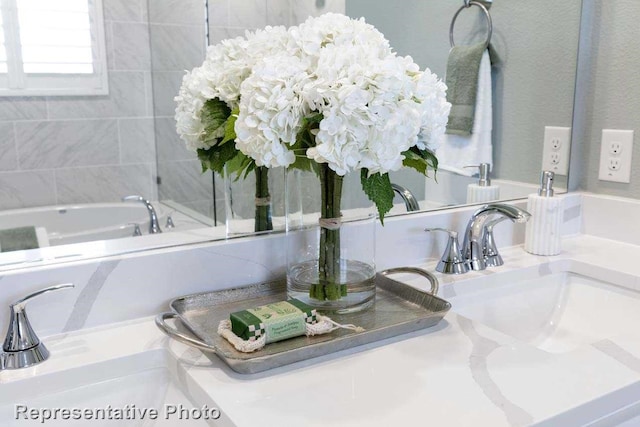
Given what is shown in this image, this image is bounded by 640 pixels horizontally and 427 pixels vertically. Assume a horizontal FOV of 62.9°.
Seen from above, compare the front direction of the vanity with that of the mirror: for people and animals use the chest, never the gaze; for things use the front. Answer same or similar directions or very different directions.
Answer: same or similar directions

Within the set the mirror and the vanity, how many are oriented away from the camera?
0

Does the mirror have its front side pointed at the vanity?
yes

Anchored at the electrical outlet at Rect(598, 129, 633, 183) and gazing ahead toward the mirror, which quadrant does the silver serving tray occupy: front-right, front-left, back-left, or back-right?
front-left

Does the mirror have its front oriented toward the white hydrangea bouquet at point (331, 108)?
yes

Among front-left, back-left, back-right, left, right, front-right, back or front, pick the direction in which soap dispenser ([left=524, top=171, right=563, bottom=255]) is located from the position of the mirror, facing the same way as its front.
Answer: front-left

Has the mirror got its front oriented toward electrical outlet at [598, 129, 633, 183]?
no

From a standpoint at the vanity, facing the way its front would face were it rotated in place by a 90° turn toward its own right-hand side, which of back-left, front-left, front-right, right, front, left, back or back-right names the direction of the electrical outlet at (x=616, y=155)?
back

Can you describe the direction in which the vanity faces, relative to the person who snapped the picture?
facing the viewer and to the right of the viewer
